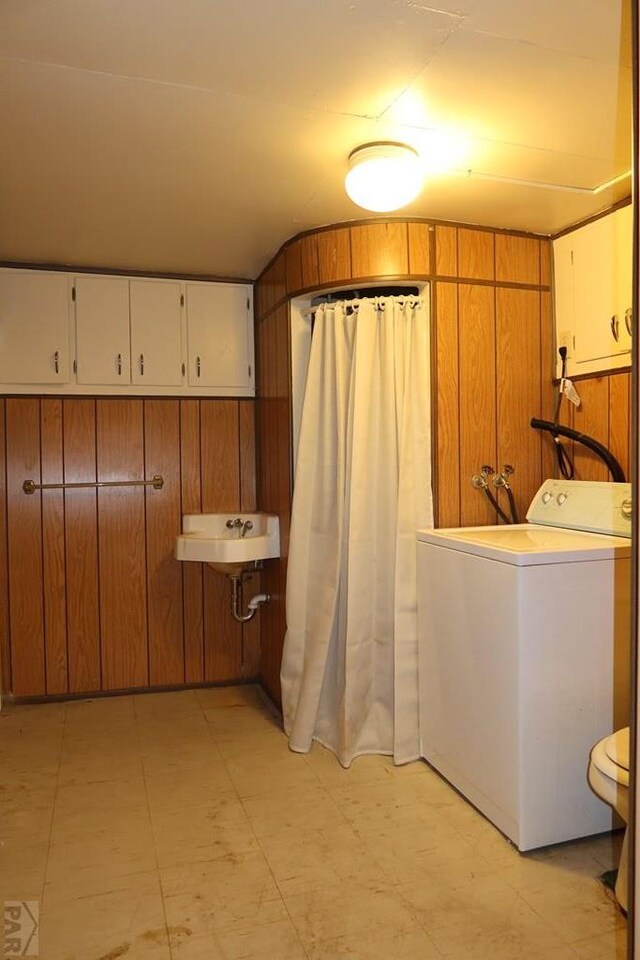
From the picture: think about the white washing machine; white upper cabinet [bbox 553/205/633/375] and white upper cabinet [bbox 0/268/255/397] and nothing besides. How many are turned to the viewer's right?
0

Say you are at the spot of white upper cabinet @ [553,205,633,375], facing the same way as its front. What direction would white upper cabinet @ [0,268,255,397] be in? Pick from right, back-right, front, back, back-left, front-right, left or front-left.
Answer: front-right

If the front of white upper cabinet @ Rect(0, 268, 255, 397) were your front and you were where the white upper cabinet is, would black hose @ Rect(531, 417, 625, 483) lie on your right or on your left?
on your left

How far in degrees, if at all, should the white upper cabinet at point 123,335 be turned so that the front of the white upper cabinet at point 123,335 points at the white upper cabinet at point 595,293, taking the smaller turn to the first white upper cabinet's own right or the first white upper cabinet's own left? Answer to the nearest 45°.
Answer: approximately 45° to the first white upper cabinet's own left

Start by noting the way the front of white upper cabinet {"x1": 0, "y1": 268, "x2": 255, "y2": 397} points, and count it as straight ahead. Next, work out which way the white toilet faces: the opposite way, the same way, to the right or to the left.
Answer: to the right

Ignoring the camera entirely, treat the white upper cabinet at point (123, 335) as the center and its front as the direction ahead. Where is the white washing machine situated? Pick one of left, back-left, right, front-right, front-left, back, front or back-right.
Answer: front-left

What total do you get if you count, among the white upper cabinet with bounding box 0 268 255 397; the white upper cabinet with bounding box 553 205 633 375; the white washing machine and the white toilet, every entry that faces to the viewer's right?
0

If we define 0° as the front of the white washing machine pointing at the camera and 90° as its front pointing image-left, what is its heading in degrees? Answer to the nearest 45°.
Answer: approximately 45°

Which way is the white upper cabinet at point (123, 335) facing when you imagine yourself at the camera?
facing the viewer

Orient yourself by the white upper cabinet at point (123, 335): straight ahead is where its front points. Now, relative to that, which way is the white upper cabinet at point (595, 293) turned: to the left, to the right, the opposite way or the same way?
to the right

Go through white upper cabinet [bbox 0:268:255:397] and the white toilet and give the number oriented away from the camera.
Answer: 0
